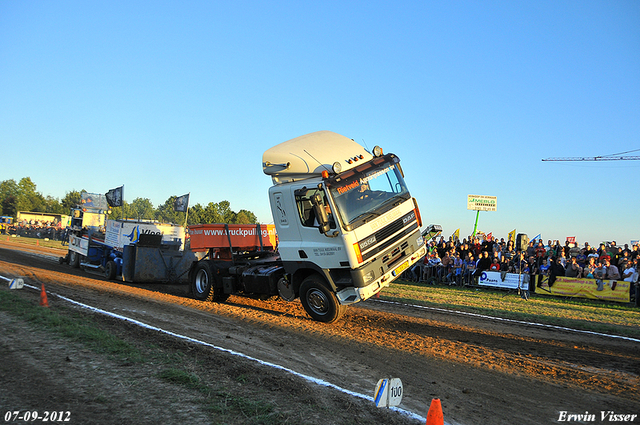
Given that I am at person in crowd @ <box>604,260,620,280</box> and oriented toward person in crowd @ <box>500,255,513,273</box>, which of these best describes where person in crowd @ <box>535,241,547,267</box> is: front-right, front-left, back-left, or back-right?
front-right

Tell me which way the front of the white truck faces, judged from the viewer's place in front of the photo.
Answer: facing the viewer and to the right of the viewer

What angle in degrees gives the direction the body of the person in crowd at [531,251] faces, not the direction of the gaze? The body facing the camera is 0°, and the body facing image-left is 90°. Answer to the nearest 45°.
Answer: approximately 45°

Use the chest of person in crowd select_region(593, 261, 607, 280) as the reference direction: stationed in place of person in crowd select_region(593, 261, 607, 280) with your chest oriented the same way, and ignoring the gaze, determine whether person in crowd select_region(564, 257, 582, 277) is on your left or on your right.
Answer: on your right

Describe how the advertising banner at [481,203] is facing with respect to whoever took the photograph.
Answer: facing the viewer

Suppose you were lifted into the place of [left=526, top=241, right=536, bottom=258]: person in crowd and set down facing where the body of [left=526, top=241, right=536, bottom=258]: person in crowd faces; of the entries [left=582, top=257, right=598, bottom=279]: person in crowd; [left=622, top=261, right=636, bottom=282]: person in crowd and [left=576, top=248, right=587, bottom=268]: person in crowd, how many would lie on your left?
3

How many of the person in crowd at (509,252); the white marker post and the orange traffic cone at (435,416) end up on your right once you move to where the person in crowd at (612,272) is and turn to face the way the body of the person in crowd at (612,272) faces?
1

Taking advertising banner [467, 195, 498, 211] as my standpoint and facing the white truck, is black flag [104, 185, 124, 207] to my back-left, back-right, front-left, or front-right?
front-right

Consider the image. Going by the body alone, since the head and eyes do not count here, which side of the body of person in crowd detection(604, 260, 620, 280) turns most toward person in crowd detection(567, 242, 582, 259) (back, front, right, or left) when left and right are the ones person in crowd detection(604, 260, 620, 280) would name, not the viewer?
right

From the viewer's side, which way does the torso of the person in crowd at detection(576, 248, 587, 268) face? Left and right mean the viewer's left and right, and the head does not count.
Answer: facing the viewer and to the left of the viewer

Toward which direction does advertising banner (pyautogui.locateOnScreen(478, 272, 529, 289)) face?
toward the camera

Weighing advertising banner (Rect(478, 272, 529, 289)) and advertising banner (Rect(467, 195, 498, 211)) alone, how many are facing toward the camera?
2

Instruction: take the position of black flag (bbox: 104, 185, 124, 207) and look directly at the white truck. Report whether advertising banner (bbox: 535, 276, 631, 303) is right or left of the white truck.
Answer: left

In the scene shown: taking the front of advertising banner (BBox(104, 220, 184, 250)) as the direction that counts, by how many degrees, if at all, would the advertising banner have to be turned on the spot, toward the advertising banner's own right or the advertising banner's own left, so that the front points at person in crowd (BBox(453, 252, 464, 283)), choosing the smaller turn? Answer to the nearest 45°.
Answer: approximately 45° to the advertising banner's own left
